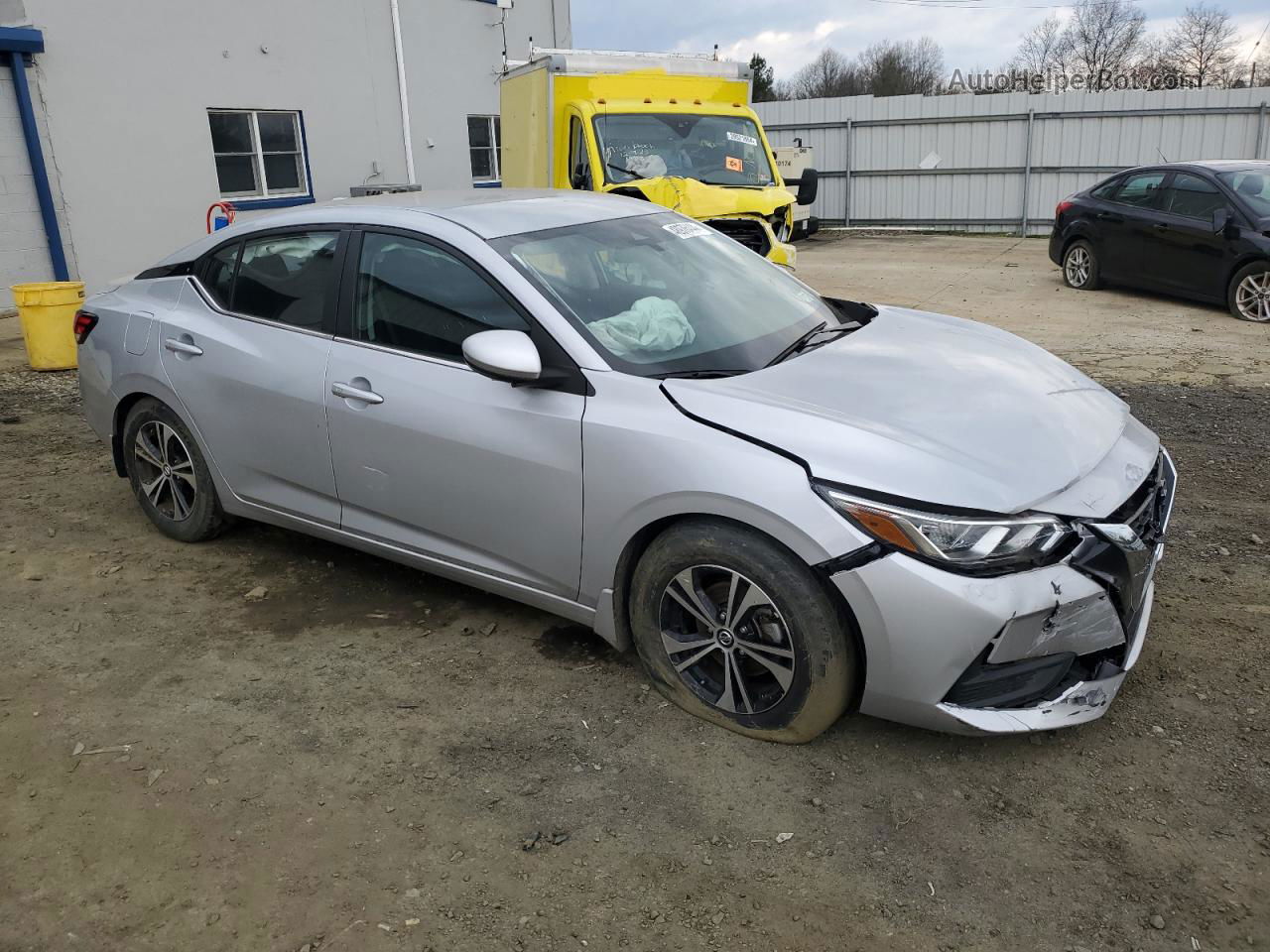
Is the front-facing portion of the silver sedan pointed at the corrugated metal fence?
no

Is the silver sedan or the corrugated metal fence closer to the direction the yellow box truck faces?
the silver sedan

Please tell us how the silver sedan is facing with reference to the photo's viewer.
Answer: facing the viewer and to the right of the viewer

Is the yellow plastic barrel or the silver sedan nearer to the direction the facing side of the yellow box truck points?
the silver sedan

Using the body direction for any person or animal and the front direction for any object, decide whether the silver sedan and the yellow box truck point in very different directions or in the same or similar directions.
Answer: same or similar directions

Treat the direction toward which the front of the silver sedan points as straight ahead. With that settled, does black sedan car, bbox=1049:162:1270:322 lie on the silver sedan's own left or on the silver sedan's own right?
on the silver sedan's own left

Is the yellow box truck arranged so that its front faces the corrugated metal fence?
no

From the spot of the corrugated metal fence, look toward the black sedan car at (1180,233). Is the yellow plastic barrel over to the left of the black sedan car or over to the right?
right

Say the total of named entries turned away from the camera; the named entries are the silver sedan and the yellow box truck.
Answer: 0

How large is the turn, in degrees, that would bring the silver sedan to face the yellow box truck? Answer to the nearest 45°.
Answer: approximately 135° to its left

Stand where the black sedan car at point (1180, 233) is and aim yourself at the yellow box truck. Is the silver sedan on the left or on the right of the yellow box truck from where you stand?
left

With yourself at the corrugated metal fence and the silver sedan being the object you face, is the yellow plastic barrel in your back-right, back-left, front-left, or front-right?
front-right

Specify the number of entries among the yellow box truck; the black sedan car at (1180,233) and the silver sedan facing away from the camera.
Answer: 0

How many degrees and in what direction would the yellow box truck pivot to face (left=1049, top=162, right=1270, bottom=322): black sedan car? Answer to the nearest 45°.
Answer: approximately 45° to its left

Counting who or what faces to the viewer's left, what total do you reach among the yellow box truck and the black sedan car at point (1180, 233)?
0
